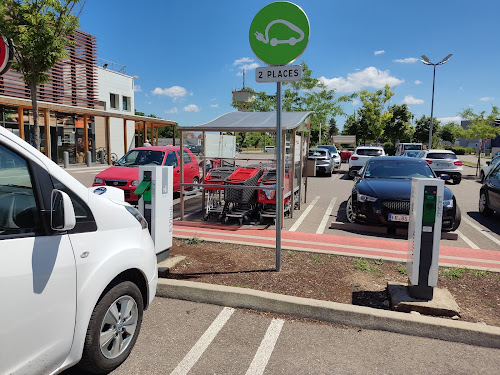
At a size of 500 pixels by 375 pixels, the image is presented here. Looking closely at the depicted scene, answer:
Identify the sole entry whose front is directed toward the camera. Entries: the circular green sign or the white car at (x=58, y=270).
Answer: the circular green sign

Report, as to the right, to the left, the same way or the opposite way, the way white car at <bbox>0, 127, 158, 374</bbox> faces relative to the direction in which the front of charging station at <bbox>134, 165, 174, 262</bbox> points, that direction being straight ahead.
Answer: the opposite way

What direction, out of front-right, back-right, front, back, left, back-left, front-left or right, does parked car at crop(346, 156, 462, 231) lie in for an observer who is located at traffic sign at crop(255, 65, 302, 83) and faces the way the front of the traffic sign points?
back-left

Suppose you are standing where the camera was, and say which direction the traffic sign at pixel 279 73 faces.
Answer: facing the viewer

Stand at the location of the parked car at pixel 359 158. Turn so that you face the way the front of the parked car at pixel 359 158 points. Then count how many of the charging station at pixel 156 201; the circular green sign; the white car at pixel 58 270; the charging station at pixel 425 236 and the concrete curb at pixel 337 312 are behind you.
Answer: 5

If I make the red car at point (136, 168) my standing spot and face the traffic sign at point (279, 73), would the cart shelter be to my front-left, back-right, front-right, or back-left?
front-left

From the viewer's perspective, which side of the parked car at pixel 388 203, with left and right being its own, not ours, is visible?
front

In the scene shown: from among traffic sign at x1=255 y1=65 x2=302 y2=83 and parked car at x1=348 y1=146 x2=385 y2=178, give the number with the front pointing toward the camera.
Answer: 1

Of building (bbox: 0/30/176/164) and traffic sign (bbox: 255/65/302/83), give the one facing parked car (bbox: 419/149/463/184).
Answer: the building
